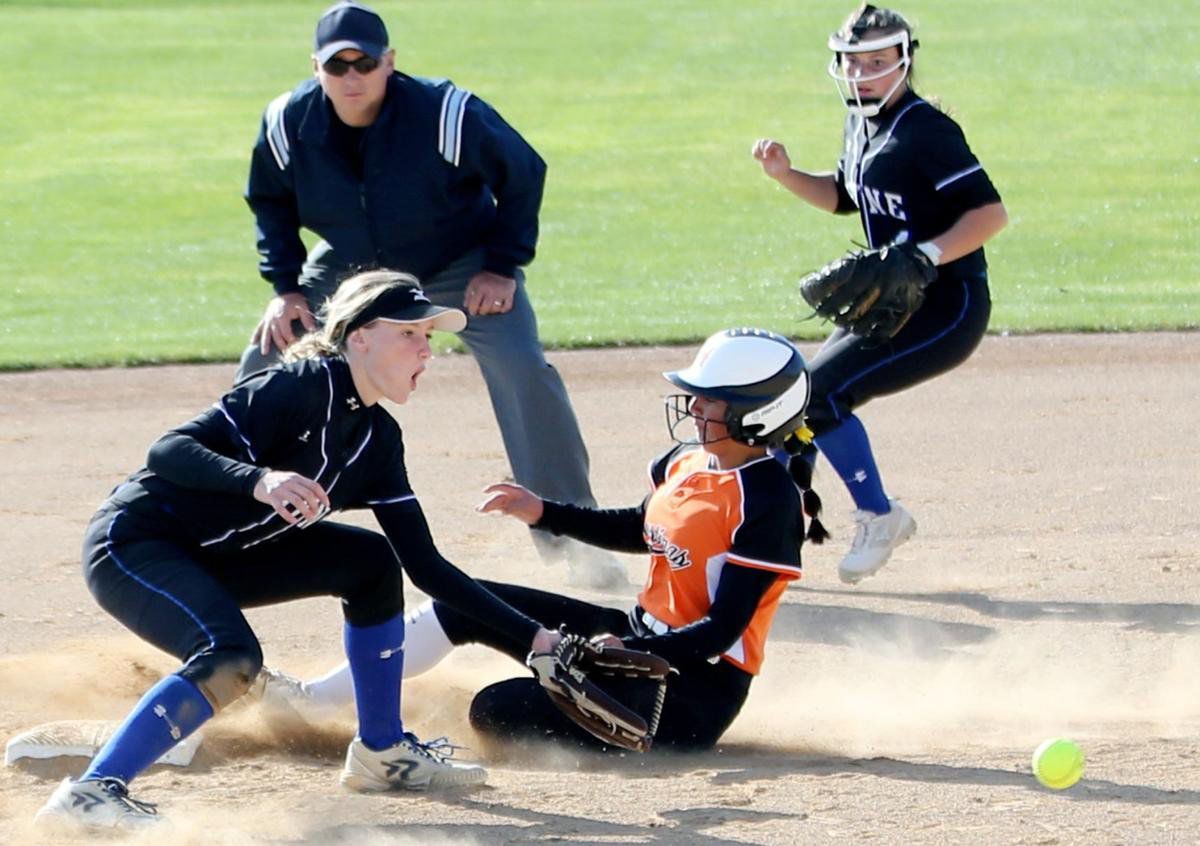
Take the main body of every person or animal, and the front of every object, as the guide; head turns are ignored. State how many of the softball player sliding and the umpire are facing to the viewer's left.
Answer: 1

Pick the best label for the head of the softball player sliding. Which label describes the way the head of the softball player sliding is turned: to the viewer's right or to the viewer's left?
to the viewer's left

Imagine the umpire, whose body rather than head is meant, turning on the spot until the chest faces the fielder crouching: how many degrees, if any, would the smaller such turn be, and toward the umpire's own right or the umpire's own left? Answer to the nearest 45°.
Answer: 0° — they already face them

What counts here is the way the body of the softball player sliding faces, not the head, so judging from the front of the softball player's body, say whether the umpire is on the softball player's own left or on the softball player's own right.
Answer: on the softball player's own right

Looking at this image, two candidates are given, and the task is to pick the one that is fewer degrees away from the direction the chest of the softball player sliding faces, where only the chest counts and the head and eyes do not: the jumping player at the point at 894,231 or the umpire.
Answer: the umpire

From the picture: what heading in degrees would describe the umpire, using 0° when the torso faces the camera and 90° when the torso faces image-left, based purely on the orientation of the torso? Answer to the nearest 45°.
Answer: approximately 0°

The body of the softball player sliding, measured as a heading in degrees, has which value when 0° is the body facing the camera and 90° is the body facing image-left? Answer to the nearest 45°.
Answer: approximately 90°

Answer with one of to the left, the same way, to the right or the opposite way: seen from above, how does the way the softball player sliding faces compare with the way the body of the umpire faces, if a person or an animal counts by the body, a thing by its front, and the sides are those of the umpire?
to the right

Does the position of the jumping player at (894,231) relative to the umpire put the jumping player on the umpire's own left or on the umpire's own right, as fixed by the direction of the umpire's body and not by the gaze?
on the umpire's own left

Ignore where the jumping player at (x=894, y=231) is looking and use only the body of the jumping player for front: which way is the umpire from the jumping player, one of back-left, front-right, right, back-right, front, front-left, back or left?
front-right

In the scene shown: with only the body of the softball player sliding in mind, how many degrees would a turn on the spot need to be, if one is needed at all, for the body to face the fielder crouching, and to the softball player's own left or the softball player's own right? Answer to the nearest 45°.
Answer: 0° — they already face them
